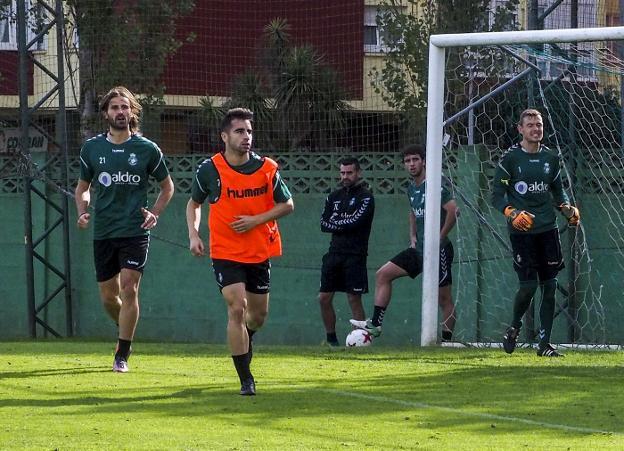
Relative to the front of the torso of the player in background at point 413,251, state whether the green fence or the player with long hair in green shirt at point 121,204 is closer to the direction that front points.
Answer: the player with long hair in green shirt

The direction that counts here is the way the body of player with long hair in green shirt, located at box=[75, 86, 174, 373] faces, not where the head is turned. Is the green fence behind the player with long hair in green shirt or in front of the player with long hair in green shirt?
behind

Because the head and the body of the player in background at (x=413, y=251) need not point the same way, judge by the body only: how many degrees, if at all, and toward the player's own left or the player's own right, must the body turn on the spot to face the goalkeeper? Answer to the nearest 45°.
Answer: approximately 90° to the player's own left

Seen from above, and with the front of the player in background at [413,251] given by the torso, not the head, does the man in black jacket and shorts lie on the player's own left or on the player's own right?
on the player's own right

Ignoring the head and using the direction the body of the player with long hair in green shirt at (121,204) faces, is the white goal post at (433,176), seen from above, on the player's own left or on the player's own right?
on the player's own left

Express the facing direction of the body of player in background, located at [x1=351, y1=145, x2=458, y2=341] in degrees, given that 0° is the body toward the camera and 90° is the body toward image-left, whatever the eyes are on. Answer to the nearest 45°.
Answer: approximately 45°

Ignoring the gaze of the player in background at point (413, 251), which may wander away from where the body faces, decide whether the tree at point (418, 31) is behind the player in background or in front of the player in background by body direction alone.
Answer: behind

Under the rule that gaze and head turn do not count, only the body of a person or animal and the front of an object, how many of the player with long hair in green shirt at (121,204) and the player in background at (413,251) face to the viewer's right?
0

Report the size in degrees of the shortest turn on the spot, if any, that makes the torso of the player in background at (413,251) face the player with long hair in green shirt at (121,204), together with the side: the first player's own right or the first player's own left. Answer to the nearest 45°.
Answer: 0° — they already face them

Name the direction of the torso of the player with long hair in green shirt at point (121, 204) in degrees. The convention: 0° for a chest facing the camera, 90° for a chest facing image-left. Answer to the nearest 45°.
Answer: approximately 0°

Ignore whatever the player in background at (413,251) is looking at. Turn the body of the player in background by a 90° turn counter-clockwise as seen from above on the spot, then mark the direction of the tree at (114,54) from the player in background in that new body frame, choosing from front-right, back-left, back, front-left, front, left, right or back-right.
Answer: back

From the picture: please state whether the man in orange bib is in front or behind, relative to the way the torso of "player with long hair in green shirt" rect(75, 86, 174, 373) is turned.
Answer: in front

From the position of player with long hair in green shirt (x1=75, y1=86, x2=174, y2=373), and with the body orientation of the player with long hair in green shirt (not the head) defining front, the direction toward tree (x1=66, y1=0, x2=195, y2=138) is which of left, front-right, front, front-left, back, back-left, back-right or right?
back
